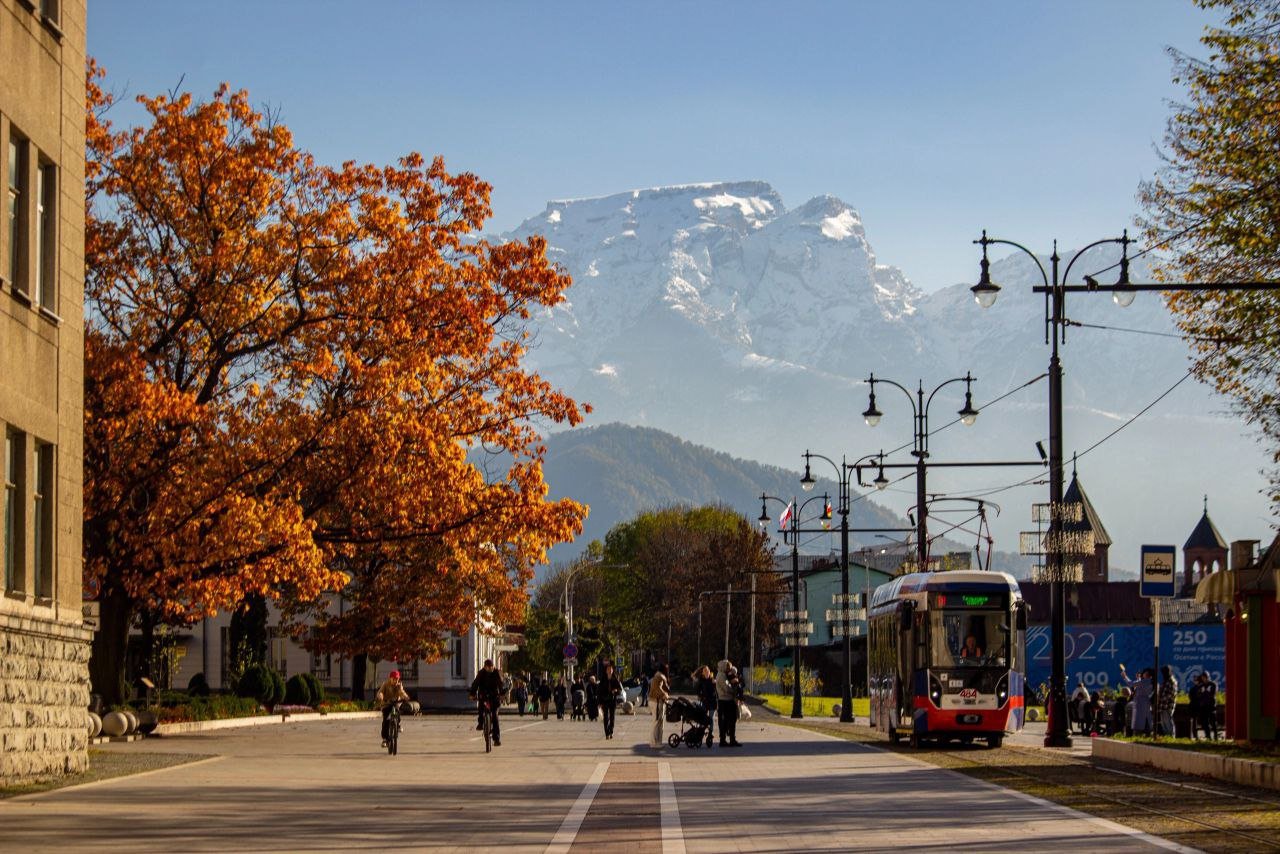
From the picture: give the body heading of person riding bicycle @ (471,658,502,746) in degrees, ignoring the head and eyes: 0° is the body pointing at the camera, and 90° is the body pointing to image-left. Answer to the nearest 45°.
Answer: approximately 0°

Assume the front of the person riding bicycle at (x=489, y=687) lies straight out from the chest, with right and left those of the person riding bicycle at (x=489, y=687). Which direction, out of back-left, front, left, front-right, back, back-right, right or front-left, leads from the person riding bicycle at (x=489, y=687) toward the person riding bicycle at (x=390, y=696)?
front-right

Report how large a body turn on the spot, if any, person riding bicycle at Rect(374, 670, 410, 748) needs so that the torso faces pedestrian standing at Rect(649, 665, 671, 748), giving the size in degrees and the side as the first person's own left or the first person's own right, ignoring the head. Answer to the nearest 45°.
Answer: approximately 135° to the first person's own left

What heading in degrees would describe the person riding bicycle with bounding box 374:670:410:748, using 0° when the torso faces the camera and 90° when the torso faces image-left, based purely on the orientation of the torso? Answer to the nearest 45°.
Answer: approximately 0°
